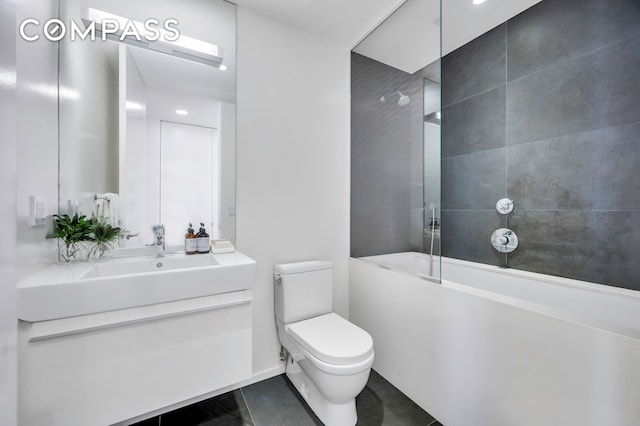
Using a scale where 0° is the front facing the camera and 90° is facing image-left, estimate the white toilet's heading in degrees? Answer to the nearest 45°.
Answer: approximately 315°

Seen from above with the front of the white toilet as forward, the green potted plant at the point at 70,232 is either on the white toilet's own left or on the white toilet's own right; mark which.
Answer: on the white toilet's own right

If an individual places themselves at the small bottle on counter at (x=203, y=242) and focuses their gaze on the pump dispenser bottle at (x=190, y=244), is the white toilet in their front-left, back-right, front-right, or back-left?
back-left

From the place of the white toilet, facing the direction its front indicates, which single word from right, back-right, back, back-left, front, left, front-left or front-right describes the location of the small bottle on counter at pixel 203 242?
back-right

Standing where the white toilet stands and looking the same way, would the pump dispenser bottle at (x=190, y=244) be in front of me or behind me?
behind
